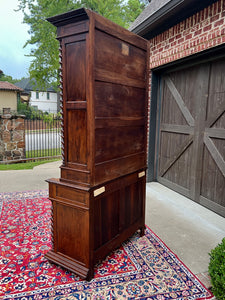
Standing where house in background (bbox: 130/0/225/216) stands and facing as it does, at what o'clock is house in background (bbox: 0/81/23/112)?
house in background (bbox: 0/81/23/112) is roughly at 3 o'clock from house in background (bbox: 130/0/225/216).

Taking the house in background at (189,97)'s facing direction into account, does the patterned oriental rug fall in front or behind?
in front

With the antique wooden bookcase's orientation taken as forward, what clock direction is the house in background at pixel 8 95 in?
The house in background is roughly at 1 o'clock from the antique wooden bookcase.

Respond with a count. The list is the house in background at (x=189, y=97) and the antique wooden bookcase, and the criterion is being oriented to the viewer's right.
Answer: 0

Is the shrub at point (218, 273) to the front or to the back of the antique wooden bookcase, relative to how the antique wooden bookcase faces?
to the back

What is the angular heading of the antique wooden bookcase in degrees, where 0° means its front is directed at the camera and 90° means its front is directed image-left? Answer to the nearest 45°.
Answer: approximately 135°

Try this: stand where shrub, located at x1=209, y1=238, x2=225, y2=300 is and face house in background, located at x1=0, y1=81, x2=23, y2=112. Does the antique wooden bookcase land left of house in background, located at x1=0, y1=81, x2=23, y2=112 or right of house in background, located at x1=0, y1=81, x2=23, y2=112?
left

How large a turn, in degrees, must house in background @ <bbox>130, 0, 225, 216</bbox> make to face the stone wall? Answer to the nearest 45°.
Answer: approximately 90° to its right
